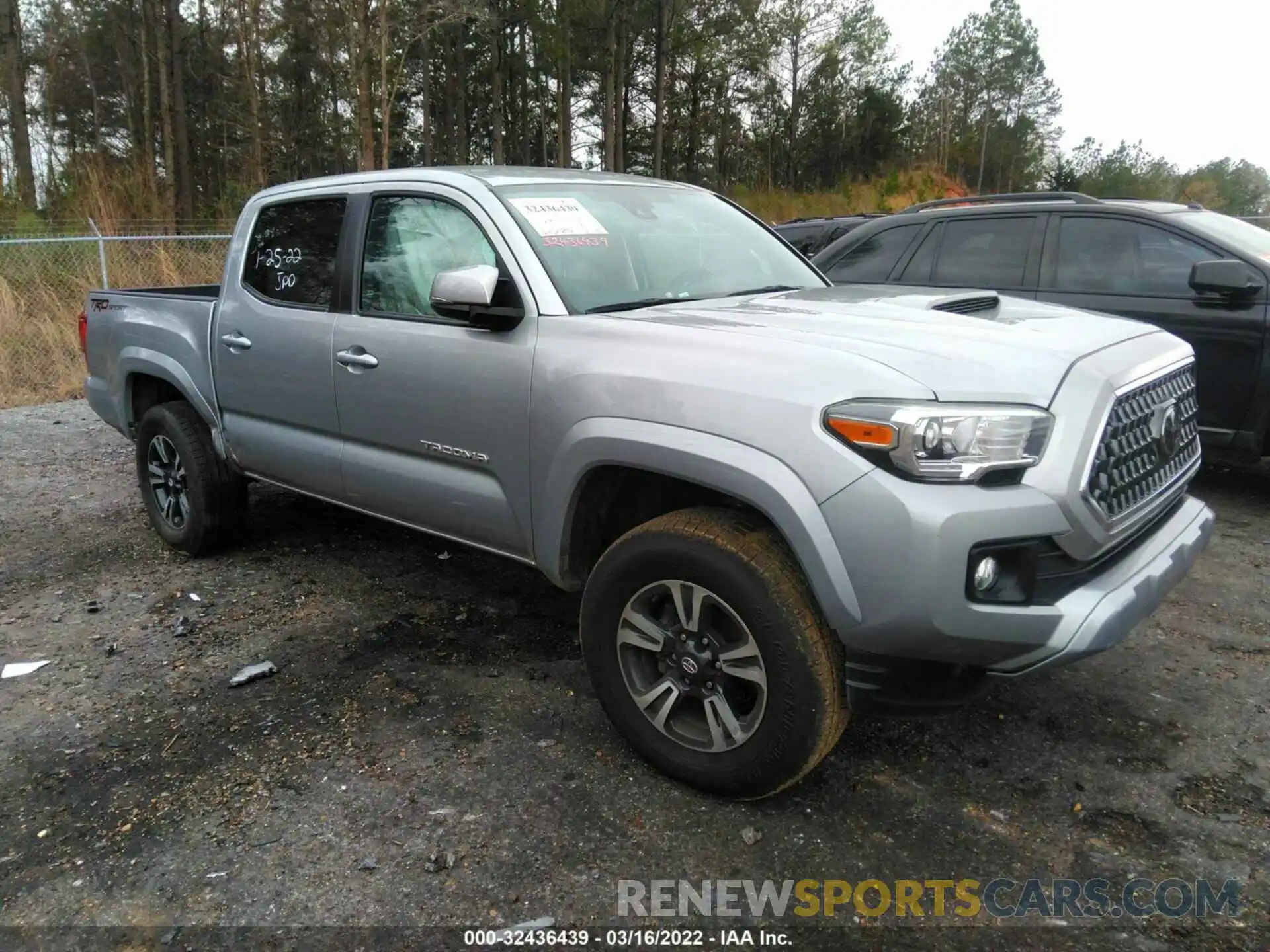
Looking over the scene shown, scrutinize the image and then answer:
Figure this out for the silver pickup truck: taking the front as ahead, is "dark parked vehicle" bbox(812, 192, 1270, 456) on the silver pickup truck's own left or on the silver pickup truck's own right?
on the silver pickup truck's own left

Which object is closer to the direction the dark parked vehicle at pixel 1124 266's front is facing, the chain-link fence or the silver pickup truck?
the silver pickup truck

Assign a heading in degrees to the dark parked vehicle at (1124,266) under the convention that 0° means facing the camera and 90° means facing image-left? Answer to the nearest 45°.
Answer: approximately 315°

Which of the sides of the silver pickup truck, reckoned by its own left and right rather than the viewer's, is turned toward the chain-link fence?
back

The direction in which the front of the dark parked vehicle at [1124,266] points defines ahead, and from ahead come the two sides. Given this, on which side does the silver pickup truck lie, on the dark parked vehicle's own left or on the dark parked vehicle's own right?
on the dark parked vehicle's own right

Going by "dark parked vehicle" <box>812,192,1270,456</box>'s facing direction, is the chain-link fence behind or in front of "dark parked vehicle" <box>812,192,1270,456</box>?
behind
